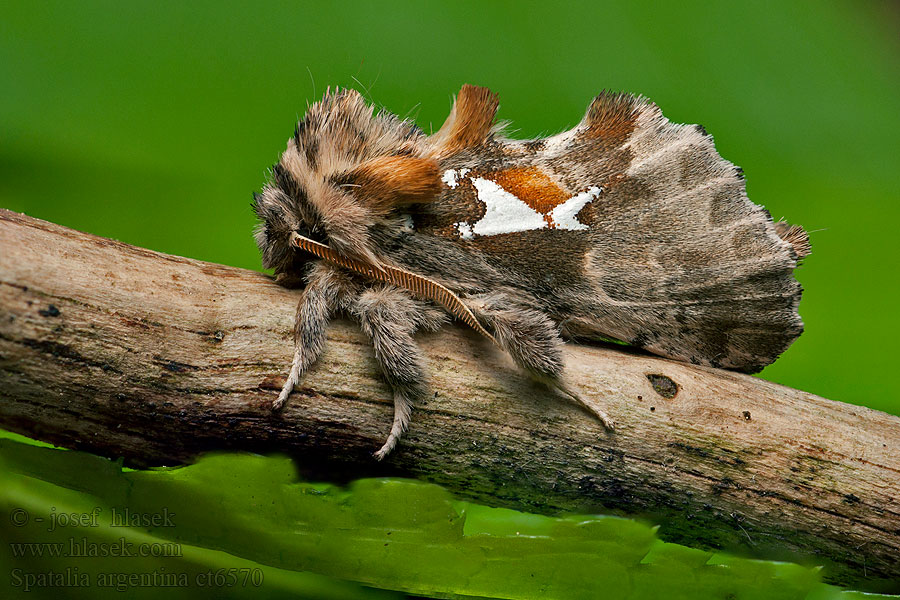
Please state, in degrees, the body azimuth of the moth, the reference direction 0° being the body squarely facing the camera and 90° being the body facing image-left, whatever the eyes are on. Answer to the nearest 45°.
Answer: approximately 90°
